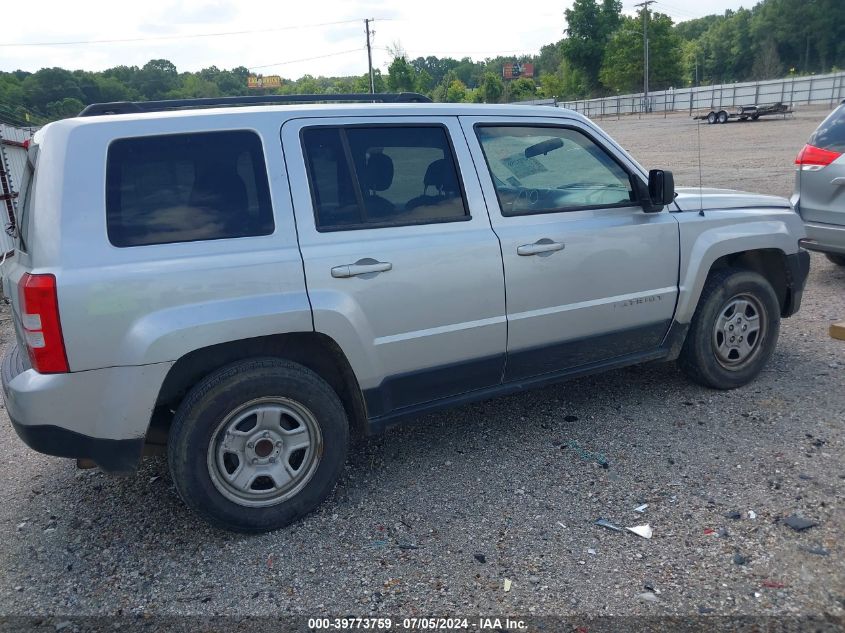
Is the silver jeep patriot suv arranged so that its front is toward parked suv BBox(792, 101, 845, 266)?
yes

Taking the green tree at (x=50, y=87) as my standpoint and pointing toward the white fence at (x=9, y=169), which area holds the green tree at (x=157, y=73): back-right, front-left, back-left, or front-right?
back-left

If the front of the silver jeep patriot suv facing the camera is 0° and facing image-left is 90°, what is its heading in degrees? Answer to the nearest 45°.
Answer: approximately 225°

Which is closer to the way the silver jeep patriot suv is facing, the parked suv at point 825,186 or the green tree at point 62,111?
the parked suv

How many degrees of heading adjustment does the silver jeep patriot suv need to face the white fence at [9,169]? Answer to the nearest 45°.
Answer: approximately 90° to its left

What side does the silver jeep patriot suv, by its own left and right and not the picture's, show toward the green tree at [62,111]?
left

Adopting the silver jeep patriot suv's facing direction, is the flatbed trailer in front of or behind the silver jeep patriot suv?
in front

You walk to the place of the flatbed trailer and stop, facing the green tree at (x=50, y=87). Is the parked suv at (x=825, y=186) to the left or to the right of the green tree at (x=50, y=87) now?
left

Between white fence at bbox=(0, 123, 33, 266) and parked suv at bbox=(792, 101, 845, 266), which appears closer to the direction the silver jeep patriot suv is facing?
the parked suv

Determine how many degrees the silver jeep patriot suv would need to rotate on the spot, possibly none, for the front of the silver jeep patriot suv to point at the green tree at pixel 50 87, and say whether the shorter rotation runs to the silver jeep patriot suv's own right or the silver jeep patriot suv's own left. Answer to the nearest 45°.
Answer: approximately 90° to the silver jeep patriot suv's own left

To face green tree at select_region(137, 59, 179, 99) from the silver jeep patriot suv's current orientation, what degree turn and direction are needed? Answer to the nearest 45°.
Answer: approximately 45° to its left
